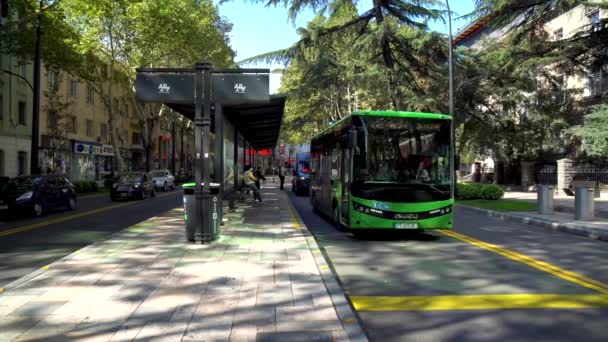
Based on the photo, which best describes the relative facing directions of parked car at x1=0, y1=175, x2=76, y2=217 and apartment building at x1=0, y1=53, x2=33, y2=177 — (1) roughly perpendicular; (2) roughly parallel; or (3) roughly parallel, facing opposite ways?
roughly perpendicular

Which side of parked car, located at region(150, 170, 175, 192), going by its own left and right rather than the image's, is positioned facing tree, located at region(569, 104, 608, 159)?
left

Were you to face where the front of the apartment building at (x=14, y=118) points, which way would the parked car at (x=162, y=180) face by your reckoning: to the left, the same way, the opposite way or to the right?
to the right

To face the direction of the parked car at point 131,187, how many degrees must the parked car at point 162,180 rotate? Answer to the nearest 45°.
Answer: approximately 45° to its left

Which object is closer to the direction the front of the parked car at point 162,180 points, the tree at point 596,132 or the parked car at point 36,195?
the parked car

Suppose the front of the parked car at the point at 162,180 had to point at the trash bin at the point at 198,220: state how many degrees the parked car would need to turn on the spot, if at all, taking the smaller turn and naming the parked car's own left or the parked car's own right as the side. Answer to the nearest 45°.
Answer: approximately 45° to the parked car's own left

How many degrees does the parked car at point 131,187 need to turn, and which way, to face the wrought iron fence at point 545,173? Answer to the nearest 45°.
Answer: approximately 135° to its left

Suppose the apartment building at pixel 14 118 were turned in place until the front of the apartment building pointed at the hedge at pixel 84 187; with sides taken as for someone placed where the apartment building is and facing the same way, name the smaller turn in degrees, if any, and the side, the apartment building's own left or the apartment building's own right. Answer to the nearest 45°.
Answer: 0° — it already faces it

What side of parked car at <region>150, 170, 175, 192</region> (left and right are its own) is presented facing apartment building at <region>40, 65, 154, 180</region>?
right

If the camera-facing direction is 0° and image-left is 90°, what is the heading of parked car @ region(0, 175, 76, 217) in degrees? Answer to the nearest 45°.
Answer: approximately 45°

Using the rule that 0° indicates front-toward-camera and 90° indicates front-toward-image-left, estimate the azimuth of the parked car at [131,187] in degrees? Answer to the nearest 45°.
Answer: approximately 45°
